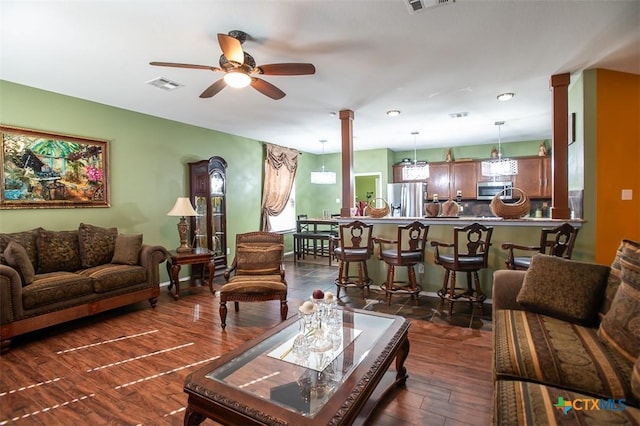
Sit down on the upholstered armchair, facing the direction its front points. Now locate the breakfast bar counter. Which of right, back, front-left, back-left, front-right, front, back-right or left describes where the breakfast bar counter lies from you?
left

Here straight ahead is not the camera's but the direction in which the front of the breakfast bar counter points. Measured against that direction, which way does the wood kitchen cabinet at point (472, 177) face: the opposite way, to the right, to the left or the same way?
the same way

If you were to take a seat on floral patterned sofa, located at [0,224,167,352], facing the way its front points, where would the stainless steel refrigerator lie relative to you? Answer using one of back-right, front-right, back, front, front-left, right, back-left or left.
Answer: front-left

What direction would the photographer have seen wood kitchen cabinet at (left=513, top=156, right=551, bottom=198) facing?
facing the viewer

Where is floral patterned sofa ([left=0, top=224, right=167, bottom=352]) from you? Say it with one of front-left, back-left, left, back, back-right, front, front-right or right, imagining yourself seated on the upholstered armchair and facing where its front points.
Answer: right

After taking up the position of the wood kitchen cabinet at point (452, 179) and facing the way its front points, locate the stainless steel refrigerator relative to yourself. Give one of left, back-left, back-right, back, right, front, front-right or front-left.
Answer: right

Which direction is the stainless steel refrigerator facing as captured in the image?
toward the camera

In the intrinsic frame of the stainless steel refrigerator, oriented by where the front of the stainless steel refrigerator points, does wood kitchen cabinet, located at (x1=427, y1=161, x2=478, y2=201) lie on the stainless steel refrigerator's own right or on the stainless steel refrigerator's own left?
on the stainless steel refrigerator's own left

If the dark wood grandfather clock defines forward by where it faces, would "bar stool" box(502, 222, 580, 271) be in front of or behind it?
in front

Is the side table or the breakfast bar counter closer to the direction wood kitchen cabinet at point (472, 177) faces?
the breakfast bar counter

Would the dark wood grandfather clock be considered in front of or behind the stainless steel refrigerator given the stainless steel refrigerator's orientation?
in front

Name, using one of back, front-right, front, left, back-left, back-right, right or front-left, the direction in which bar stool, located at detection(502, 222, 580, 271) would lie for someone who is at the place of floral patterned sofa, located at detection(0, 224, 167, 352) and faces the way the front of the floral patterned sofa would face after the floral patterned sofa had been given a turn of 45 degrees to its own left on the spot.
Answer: front-right

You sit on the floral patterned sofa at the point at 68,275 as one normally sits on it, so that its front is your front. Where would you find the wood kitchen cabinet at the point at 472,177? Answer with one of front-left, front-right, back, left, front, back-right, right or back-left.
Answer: front-left

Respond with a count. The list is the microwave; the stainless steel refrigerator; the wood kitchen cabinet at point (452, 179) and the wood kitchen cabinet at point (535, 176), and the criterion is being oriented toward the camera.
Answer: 4

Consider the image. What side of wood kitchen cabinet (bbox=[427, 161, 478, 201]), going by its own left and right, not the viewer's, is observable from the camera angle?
front

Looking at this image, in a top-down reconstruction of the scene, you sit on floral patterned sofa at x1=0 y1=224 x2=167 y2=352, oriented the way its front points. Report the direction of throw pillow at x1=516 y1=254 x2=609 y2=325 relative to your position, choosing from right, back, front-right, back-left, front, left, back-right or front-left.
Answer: front
